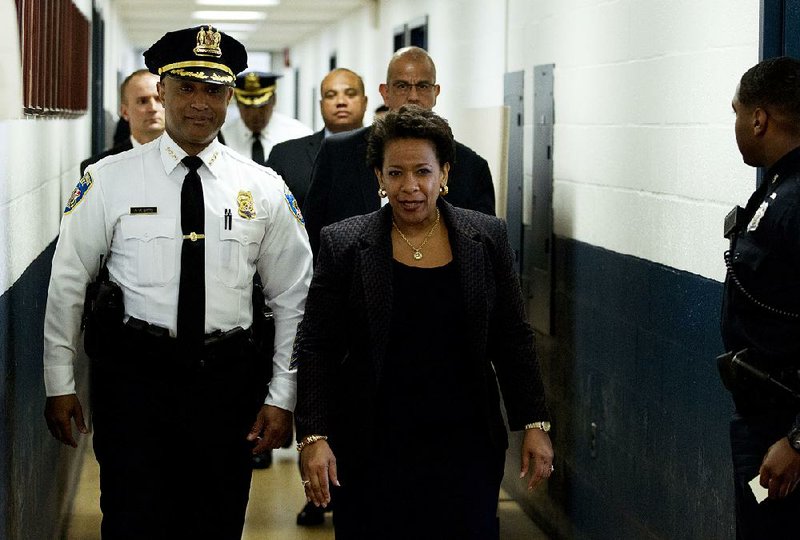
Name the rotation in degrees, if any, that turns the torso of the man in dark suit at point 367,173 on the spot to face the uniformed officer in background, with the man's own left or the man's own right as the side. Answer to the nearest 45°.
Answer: approximately 180°

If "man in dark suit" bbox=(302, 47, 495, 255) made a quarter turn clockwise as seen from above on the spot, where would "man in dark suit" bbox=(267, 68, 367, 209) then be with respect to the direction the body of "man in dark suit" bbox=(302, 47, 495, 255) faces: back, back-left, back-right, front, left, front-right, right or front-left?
right

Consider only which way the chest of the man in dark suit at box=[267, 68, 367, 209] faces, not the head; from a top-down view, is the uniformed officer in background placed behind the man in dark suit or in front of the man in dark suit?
behind

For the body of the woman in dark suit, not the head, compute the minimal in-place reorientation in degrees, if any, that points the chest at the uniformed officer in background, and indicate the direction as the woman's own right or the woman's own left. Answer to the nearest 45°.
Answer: approximately 180°

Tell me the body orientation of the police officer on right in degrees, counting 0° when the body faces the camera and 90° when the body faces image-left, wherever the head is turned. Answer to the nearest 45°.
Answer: approximately 90°

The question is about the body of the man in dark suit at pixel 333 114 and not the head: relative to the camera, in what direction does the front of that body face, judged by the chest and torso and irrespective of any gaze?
toward the camera

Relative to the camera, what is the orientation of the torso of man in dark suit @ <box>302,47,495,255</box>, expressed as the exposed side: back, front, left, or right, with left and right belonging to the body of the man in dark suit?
front

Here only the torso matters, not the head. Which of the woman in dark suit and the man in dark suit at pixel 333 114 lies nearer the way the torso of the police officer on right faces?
the woman in dark suit

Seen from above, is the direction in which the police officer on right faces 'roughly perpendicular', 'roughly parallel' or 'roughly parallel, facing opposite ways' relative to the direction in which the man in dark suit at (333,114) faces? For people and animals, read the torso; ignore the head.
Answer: roughly perpendicular

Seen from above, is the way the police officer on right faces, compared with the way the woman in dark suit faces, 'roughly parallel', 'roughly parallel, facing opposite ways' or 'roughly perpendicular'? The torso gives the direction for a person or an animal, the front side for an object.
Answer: roughly perpendicular

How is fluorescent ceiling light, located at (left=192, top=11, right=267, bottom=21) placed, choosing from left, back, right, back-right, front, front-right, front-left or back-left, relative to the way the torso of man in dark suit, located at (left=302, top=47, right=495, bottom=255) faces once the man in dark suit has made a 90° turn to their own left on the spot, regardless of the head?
left

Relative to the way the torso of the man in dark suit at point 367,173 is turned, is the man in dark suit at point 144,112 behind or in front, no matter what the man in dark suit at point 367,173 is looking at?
behind

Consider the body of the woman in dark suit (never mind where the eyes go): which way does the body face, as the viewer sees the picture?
toward the camera

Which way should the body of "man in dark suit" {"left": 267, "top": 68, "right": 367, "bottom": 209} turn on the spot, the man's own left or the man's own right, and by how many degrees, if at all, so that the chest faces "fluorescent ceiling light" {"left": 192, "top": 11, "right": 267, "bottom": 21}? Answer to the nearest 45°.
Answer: approximately 180°
